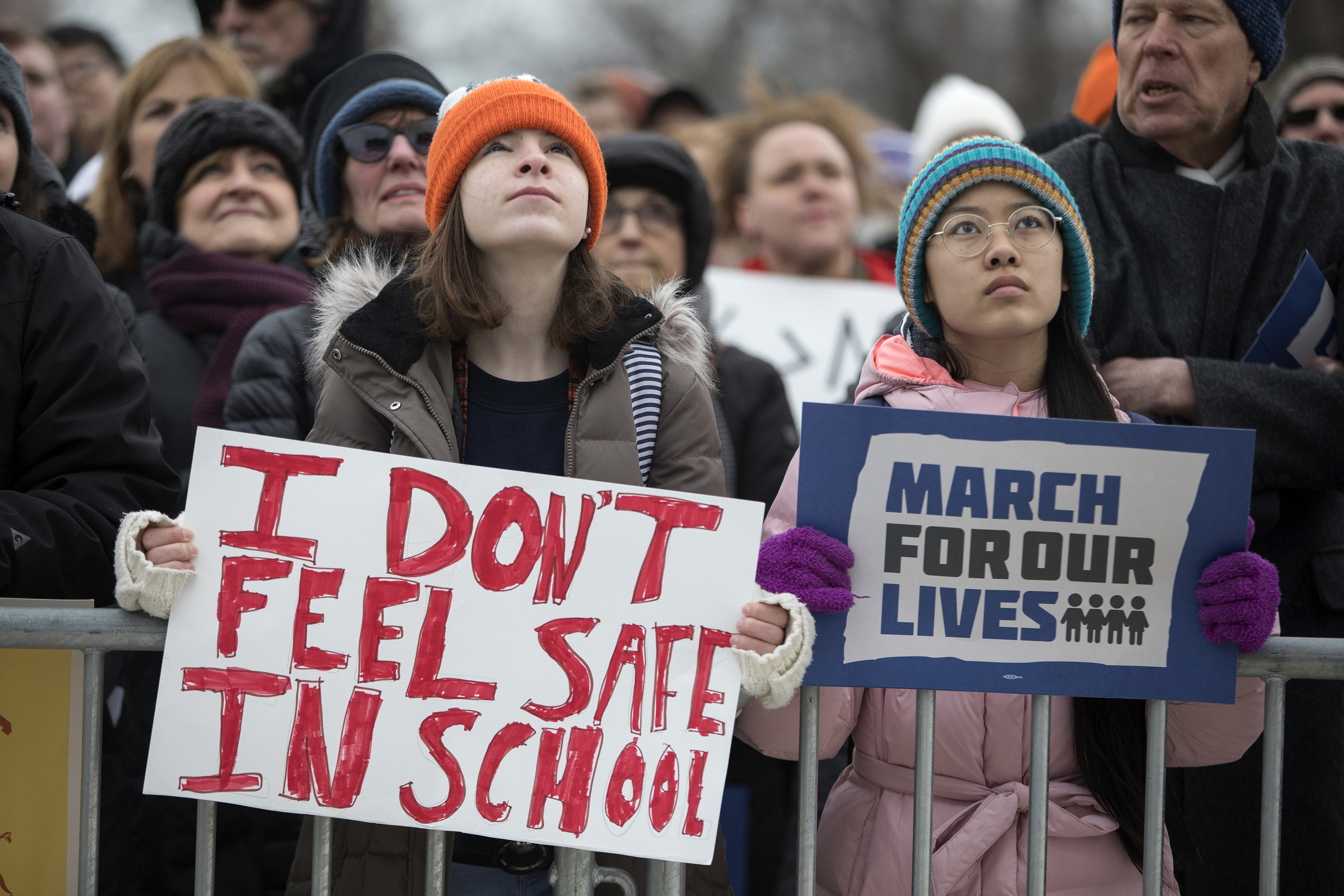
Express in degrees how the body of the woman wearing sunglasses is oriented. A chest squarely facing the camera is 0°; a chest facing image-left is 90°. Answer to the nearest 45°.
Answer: approximately 315°

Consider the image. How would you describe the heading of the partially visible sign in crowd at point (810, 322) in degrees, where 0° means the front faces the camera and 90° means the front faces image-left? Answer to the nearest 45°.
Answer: approximately 0°

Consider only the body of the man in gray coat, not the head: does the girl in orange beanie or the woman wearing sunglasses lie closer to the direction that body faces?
the girl in orange beanie

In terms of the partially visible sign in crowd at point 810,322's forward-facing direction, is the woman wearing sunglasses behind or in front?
in front

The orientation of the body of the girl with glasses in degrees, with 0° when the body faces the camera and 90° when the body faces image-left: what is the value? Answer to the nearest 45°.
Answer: approximately 0°

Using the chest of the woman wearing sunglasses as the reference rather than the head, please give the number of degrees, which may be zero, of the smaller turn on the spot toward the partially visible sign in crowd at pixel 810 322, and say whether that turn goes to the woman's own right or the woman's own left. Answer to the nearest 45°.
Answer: approximately 90° to the woman's own left
